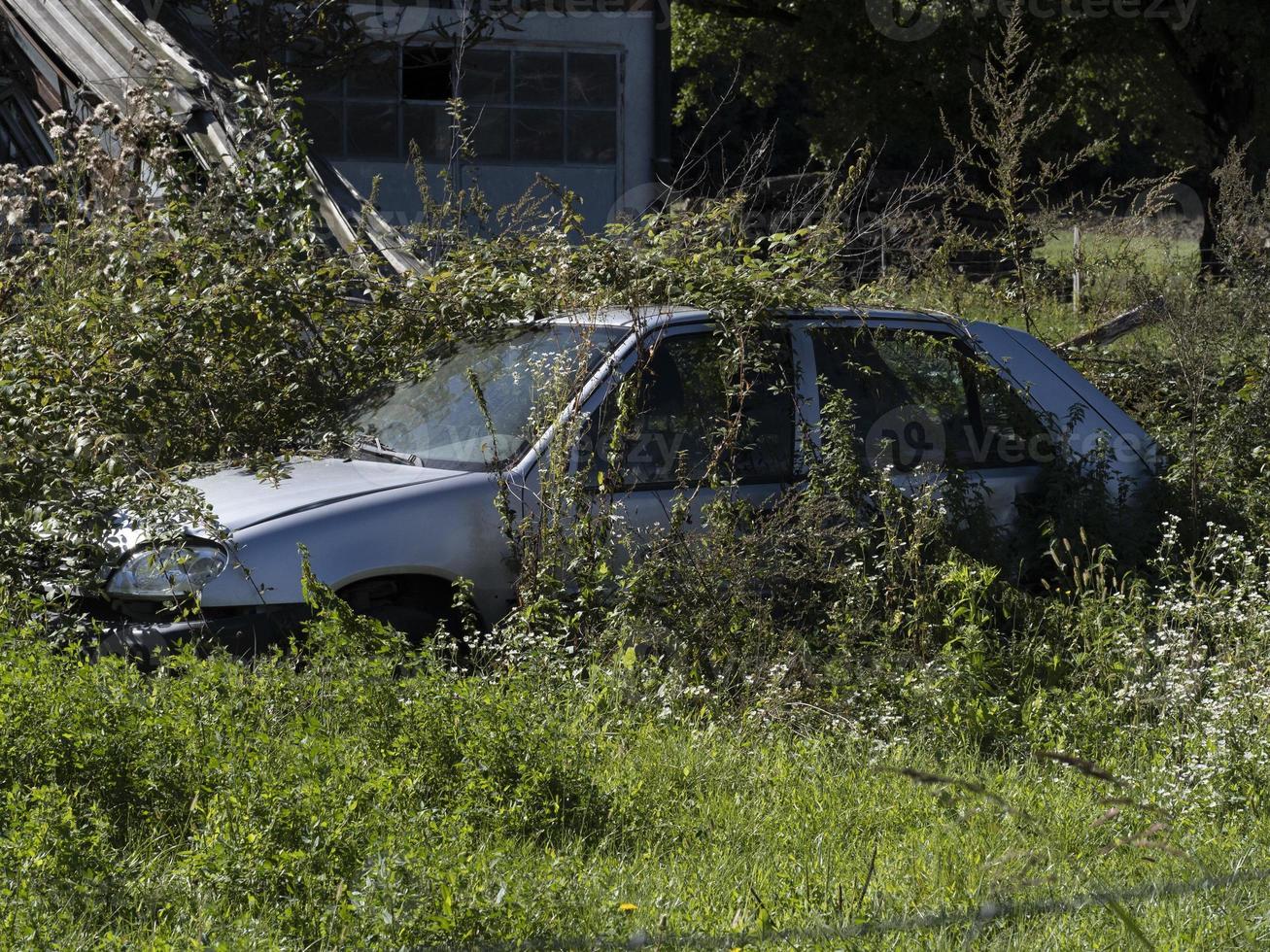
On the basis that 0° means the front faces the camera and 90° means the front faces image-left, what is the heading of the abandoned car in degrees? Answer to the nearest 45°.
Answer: approximately 45°

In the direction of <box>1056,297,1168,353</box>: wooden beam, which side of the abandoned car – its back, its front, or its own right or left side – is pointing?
back
